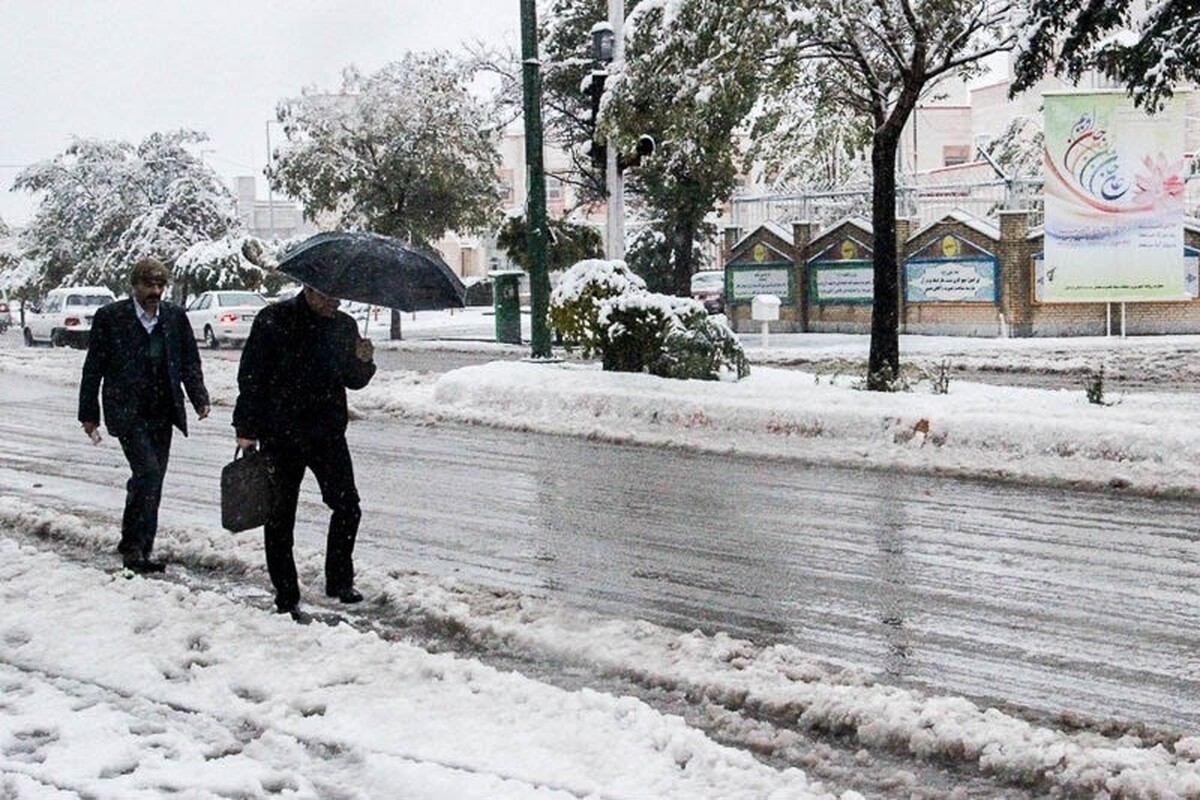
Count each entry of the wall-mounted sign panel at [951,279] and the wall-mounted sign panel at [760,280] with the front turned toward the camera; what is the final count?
2

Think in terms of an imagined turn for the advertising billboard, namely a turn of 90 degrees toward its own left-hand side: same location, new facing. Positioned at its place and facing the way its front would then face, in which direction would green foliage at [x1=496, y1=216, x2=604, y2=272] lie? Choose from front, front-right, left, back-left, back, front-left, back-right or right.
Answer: back

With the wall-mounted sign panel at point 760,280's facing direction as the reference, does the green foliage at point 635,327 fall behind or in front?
in front

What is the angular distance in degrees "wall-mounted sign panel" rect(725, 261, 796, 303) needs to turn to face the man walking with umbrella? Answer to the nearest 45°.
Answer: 0° — it already faces them

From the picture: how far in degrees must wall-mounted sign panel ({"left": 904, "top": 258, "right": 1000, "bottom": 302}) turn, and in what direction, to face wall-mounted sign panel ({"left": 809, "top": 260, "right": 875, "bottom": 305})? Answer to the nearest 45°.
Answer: approximately 135° to its right

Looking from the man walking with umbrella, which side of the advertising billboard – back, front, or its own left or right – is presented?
front

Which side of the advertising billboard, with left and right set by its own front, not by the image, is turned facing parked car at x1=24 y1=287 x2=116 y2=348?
right

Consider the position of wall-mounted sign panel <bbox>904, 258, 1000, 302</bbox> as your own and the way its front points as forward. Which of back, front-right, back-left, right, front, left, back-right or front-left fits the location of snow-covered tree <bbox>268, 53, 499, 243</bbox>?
right

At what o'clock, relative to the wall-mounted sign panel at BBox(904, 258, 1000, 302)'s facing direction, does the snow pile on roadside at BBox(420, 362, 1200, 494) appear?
The snow pile on roadside is roughly at 12 o'clock from the wall-mounted sign panel.

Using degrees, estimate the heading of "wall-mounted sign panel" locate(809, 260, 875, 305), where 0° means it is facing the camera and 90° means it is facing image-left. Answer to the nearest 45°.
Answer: approximately 0°
